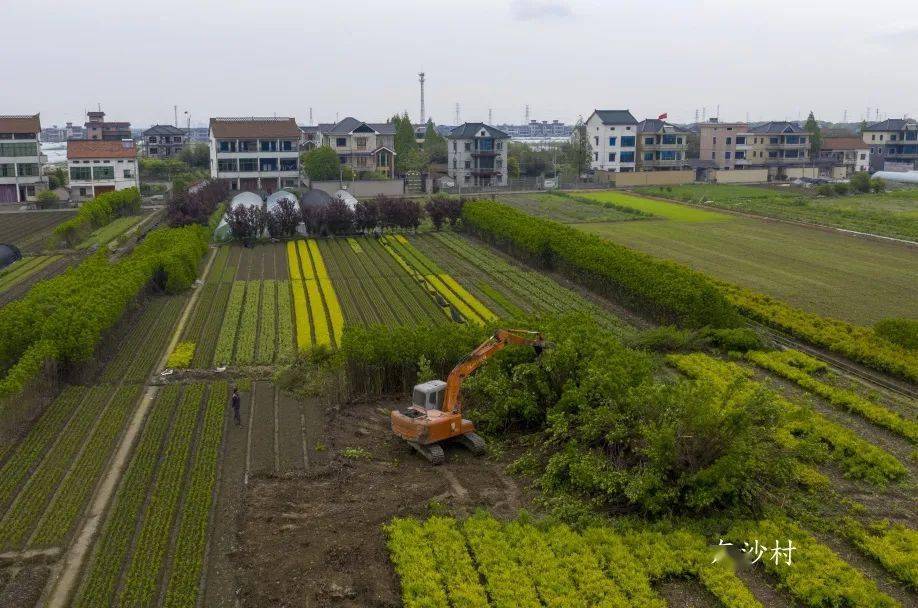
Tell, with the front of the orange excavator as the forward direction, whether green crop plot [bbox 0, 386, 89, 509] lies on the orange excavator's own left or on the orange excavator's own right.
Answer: on the orange excavator's own left

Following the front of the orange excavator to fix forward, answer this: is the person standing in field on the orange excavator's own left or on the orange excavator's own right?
on the orange excavator's own left

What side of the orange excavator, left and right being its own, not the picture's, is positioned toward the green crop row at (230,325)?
left

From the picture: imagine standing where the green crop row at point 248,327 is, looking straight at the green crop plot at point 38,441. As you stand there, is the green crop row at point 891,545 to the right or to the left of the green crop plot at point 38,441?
left

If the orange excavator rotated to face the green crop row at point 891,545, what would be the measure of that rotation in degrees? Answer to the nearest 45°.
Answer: approximately 90° to its right

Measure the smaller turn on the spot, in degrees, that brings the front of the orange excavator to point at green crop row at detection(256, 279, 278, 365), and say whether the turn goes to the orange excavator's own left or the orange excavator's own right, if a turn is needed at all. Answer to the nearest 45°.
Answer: approximately 90° to the orange excavator's own left

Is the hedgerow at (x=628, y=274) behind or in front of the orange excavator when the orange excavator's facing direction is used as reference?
in front

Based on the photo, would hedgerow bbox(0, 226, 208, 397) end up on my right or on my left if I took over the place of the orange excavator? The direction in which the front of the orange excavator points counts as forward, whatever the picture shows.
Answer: on my left

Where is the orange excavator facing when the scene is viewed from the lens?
facing away from the viewer and to the right of the viewer

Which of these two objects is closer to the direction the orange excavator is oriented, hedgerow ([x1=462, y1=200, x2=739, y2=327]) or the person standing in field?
the hedgerow

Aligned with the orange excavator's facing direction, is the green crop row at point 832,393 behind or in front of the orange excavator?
in front
